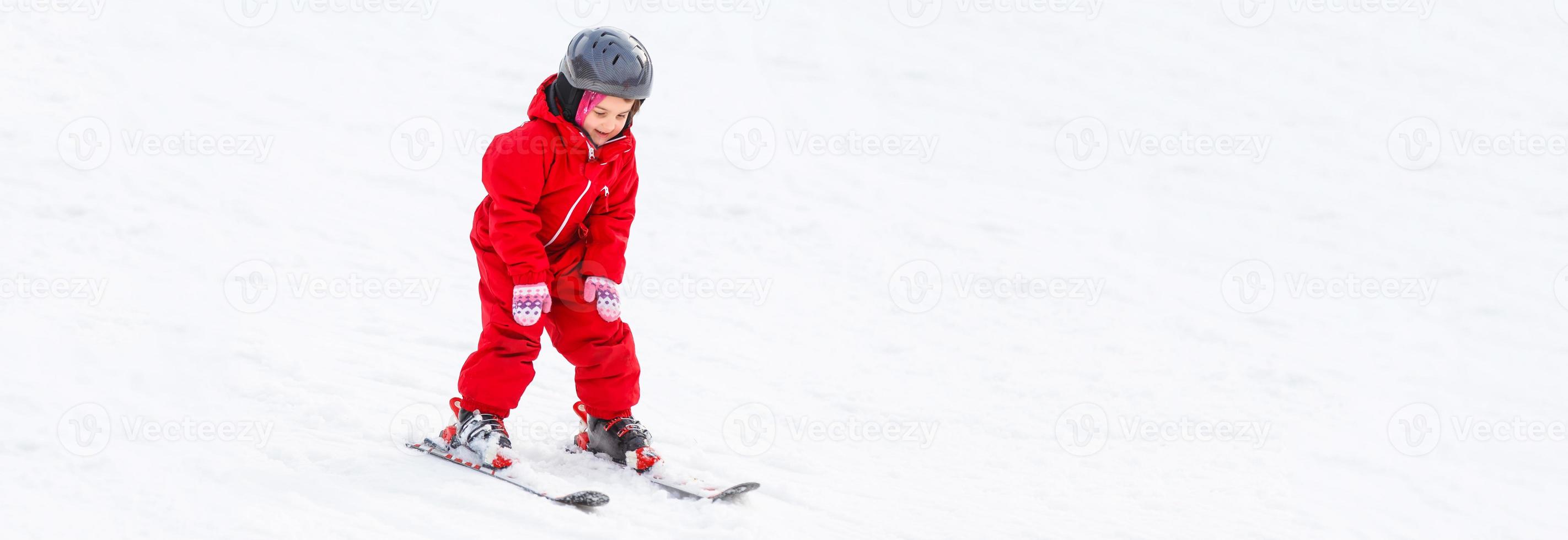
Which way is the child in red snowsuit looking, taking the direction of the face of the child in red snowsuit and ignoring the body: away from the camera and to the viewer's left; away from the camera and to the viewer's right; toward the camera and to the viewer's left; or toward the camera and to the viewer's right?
toward the camera and to the viewer's right

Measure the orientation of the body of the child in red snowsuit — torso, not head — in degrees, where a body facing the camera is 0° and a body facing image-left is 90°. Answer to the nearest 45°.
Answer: approximately 315°
